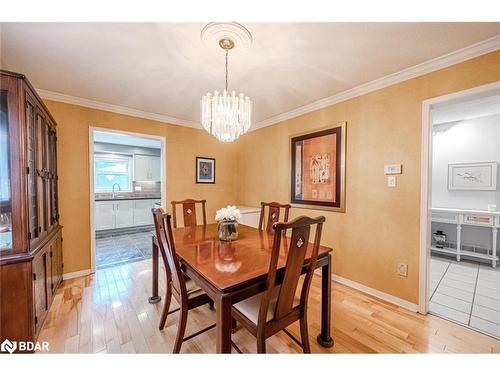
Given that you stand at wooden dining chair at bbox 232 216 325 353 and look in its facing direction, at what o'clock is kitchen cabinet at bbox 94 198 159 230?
The kitchen cabinet is roughly at 12 o'clock from the wooden dining chair.

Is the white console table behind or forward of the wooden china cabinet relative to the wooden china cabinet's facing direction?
forward

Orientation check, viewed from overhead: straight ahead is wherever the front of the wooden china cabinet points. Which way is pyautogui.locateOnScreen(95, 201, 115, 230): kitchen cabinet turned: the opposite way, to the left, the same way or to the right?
to the right

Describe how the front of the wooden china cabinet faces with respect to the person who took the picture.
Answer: facing to the right of the viewer

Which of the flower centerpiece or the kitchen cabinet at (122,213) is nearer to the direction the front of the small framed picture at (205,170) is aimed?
the flower centerpiece

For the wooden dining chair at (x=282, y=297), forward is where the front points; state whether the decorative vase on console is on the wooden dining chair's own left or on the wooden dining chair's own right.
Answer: on the wooden dining chair's own right

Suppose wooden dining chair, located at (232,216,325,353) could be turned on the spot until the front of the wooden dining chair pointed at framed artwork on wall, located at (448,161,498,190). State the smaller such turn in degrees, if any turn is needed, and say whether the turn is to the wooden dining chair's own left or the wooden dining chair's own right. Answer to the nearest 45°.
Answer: approximately 90° to the wooden dining chair's own right

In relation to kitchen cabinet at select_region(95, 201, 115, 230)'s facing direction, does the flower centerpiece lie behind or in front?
in front

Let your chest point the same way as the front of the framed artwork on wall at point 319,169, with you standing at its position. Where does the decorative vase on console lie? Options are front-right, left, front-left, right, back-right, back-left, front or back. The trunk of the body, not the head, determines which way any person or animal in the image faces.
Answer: back

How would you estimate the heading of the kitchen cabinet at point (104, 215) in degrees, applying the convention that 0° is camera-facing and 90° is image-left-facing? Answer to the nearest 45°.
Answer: approximately 0°

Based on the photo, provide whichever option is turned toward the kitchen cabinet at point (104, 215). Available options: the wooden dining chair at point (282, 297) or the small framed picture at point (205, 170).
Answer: the wooden dining chair

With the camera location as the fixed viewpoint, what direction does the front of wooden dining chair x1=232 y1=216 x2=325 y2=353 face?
facing away from the viewer and to the left of the viewer

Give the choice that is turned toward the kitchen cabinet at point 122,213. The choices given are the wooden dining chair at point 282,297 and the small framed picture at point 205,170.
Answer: the wooden dining chair

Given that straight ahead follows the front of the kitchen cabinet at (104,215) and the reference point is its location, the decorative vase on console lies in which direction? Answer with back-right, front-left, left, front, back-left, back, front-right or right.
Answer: front-left
